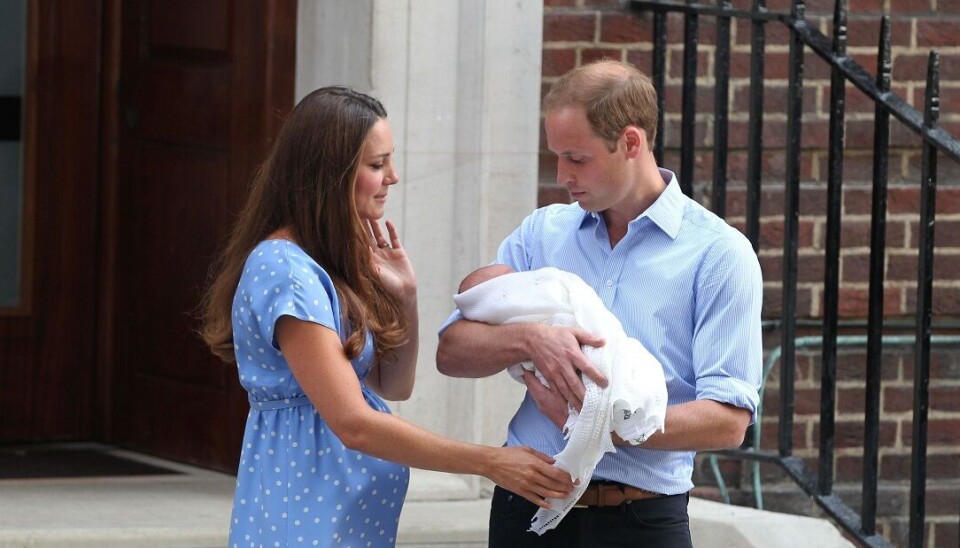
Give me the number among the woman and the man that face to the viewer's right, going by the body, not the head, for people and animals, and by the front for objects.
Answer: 1

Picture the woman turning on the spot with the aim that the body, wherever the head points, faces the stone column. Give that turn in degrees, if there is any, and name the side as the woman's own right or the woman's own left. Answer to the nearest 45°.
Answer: approximately 90° to the woman's own left

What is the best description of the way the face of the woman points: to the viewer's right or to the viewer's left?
to the viewer's right

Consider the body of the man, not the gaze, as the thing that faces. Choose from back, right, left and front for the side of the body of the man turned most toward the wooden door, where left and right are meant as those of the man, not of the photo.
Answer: right

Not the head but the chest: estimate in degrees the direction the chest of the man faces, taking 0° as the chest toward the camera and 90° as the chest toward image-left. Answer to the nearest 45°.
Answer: approximately 45°

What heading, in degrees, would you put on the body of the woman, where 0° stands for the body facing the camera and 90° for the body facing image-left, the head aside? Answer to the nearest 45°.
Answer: approximately 270°
